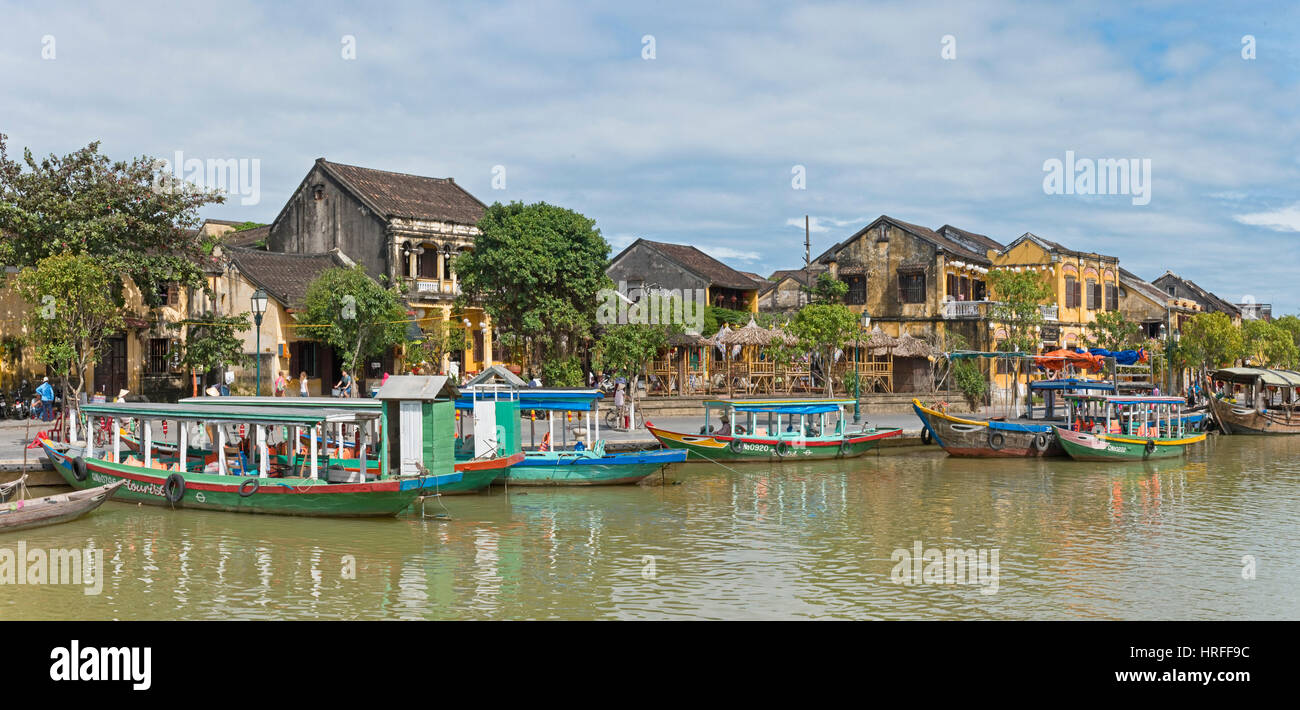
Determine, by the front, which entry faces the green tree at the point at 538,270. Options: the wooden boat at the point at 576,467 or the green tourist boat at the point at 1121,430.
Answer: the green tourist boat

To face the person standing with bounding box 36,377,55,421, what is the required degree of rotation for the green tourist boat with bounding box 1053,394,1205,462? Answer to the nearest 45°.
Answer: approximately 45° to its left

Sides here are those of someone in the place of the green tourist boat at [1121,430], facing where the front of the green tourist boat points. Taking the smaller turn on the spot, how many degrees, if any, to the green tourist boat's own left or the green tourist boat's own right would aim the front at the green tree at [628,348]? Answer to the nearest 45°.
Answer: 0° — it already faces it

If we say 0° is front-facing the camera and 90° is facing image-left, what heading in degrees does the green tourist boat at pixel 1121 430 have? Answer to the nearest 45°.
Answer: approximately 90°

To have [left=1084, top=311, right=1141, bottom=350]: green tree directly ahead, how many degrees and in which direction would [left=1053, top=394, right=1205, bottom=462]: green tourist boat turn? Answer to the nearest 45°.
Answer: approximately 90° to its right

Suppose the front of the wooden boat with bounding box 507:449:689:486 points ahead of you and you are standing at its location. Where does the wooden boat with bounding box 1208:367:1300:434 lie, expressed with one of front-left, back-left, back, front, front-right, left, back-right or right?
front-left

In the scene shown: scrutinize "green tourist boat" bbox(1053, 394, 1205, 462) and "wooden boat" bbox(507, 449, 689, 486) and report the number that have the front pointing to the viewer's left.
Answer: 1

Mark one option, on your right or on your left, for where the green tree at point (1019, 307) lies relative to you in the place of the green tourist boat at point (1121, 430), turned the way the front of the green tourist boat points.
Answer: on your right

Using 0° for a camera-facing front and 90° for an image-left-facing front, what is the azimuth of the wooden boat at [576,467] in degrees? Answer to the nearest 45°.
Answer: approximately 270°
